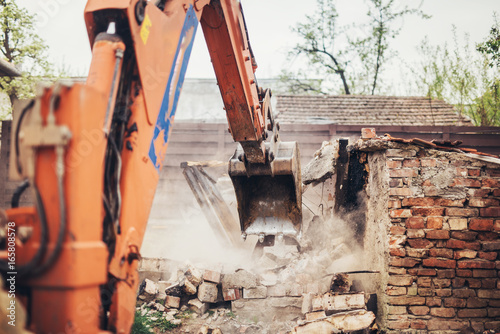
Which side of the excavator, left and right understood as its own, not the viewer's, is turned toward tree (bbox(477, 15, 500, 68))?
front

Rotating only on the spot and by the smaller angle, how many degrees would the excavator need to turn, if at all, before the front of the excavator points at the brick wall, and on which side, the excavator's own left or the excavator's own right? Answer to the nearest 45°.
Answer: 0° — it already faces it

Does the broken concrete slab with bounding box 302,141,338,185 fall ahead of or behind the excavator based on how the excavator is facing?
ahead

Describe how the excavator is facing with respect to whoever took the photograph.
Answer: facing away from the viewer and to the right of the viewer
